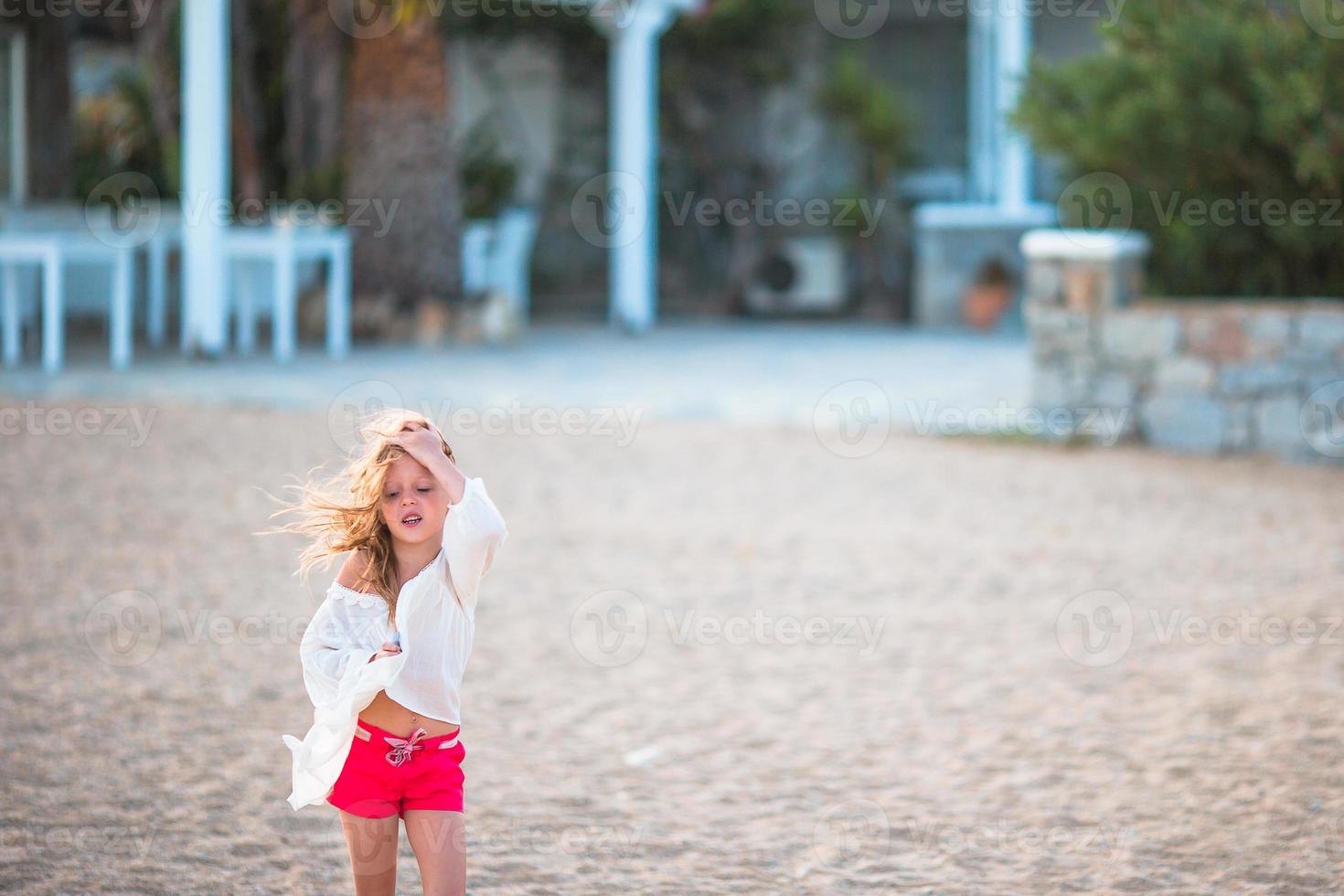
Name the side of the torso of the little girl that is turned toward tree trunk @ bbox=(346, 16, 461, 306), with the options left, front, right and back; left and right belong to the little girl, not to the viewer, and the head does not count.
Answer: back

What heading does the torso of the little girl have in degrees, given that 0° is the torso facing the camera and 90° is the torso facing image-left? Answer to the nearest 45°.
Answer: approximately 0°

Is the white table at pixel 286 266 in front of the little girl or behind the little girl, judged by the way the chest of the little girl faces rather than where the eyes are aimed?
behind

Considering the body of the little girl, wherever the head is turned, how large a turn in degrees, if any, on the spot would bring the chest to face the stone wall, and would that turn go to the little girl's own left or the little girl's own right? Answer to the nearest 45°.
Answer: approximately 135° to the little girl's own left

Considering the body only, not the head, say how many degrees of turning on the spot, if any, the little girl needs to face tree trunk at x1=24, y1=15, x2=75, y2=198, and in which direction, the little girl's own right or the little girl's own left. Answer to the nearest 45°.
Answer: approximately 180°

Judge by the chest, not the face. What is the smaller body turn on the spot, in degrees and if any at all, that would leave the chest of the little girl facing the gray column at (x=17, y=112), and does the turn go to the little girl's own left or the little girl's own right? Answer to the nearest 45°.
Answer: approximately 180°

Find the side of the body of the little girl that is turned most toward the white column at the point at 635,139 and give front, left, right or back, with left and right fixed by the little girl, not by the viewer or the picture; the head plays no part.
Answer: back

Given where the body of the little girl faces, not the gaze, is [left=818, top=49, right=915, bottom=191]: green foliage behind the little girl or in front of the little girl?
behind

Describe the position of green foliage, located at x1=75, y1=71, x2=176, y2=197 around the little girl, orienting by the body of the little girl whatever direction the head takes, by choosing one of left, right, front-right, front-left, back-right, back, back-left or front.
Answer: back
